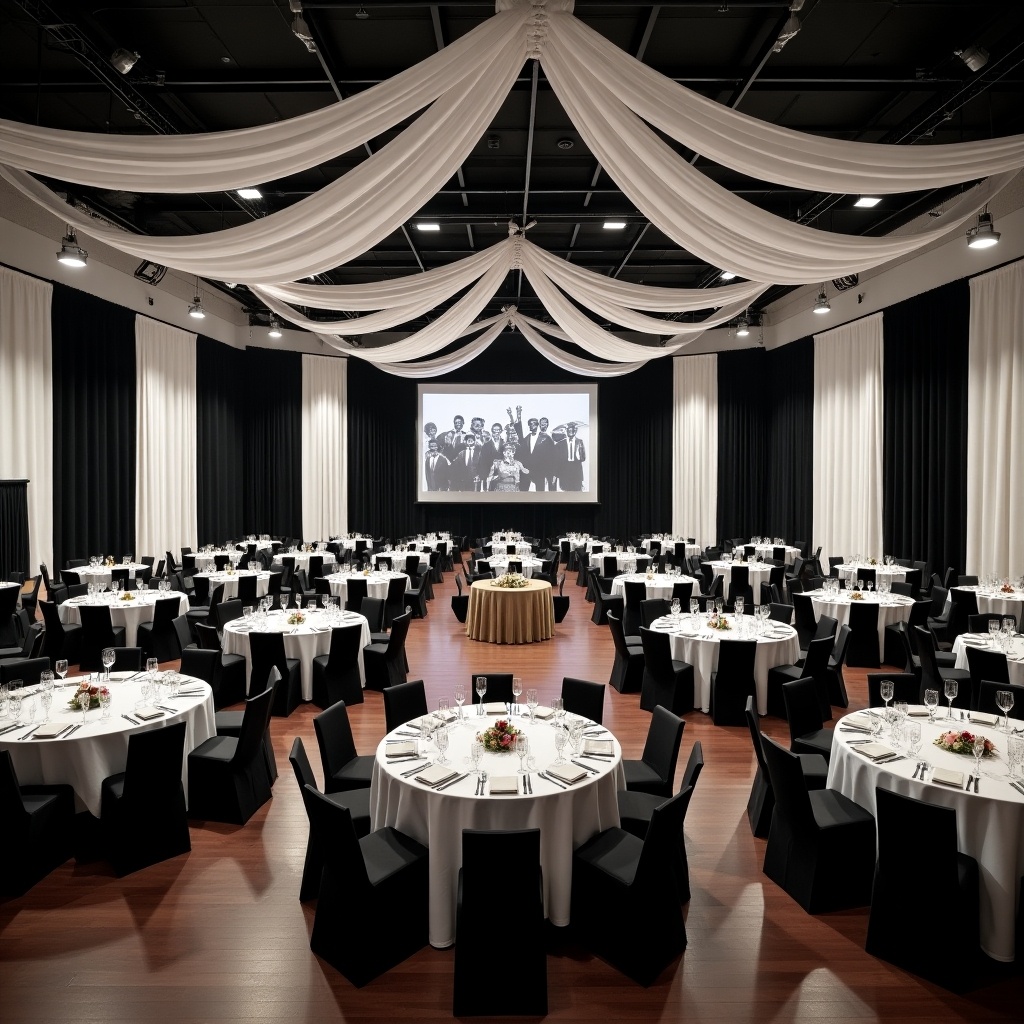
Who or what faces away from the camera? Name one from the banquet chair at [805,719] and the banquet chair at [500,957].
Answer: the banquet chair at [500,957]

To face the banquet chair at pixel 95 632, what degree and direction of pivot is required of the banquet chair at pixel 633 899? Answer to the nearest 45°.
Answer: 0° — it already faces it

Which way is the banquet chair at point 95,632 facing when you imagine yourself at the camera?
facing away from the viewer and to the right of the viewer

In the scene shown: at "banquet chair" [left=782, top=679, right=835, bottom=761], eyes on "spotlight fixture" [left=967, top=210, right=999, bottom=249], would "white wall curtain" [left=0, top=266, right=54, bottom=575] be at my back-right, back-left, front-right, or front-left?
back-left

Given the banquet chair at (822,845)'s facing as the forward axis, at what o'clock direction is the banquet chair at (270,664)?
the banquet chair at (270,664) is roughly at 8 o'clock from the banquet chair at (822,845).

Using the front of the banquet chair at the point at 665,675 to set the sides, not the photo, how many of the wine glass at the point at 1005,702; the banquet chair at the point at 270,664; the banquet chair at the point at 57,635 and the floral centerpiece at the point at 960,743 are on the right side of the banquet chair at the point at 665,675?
2

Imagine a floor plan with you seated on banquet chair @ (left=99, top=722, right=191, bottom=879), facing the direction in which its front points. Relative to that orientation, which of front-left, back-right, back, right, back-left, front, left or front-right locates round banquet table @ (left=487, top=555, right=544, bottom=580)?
right

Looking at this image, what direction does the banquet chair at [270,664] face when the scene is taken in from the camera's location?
facing away from the viewer and to the right of the viewer

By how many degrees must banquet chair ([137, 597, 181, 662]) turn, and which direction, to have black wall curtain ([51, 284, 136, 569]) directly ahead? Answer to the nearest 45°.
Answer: approximately 45° to its right

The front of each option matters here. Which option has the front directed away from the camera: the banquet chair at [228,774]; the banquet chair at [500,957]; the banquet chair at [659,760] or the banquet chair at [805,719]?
the banquet chair at [500,957]

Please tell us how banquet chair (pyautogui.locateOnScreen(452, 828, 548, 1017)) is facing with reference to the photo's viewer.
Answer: facing away from the viewer

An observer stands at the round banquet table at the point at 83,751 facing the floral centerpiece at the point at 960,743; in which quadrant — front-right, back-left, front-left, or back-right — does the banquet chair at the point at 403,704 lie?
front-left

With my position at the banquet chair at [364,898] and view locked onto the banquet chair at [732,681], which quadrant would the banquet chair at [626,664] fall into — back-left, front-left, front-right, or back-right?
front-left

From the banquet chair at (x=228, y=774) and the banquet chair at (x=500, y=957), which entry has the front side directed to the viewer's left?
the banquet chair at (x=228, y=774)

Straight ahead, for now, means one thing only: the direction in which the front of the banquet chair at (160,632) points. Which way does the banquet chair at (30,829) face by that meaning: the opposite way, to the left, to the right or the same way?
to the right

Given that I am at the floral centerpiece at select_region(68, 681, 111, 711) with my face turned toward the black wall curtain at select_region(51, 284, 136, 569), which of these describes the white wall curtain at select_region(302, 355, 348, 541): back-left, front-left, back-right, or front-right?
front-right

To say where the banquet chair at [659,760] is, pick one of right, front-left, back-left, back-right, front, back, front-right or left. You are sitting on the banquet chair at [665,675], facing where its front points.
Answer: back-right

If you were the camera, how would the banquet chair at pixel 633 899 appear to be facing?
facing away from the viewer and to the left of the viewer

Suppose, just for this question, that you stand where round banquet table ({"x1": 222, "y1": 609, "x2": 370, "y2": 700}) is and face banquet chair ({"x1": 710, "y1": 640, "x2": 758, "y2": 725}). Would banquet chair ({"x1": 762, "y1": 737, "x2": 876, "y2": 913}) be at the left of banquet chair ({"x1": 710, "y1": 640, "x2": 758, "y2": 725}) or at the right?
right
